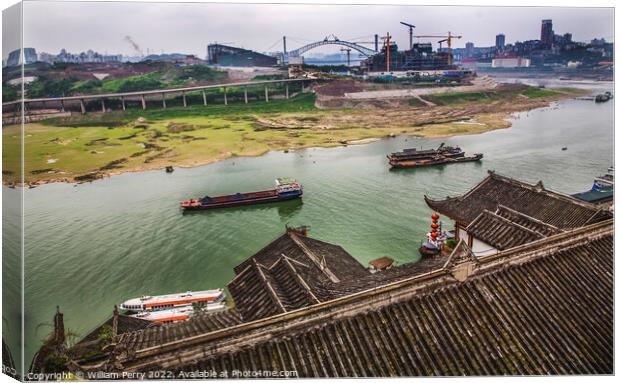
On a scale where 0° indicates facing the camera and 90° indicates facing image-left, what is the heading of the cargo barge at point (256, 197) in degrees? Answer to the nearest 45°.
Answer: approximately 90°

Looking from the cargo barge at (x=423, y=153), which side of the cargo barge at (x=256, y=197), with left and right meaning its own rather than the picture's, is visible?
back

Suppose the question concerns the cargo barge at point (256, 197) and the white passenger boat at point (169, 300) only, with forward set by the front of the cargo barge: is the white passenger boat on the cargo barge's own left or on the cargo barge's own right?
on the cargo barge's own left
